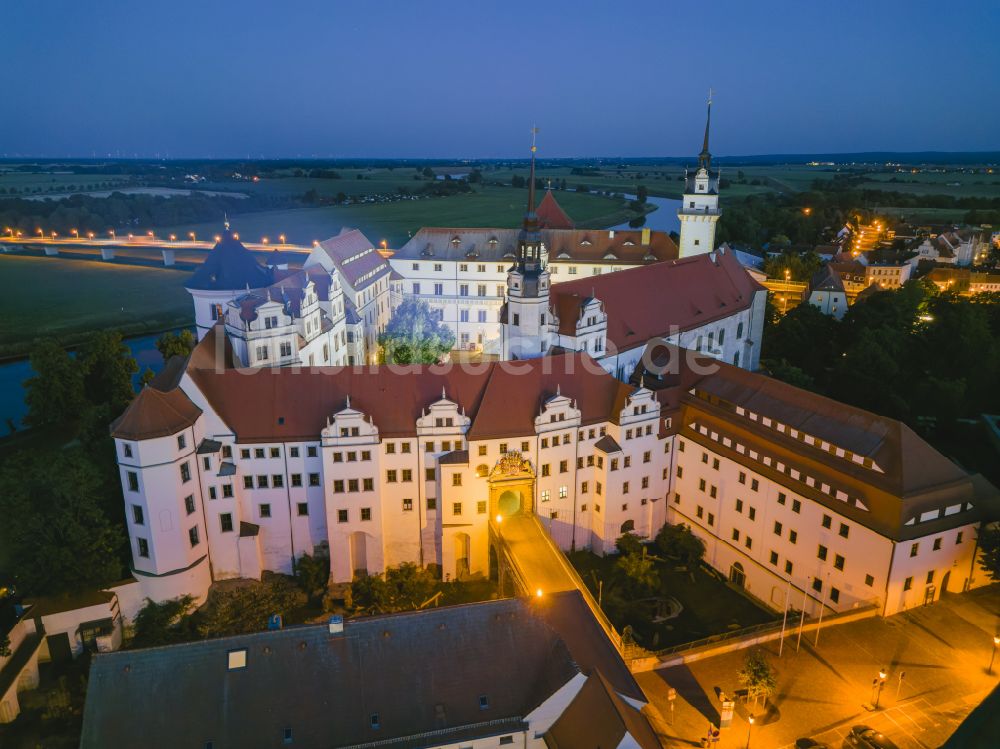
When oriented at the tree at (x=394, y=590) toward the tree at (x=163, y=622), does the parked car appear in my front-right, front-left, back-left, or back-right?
back-left

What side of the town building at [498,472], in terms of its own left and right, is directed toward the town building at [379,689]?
front

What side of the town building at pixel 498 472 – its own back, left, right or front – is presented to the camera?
front

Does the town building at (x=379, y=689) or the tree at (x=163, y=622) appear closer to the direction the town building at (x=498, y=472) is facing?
the town building

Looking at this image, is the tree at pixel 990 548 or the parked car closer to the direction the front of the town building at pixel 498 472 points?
the parked car

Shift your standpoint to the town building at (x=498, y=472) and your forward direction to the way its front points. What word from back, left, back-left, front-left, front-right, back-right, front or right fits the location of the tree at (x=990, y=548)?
left

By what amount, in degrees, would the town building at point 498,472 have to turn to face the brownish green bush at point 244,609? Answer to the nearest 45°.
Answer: approximately 45° to its right

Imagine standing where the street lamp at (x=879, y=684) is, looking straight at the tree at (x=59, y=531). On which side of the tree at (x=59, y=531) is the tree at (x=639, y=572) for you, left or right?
right

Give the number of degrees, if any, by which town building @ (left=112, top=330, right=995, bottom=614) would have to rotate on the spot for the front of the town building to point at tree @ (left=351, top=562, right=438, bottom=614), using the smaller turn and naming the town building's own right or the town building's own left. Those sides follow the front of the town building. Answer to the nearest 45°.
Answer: approximately 45° to the town building's own right

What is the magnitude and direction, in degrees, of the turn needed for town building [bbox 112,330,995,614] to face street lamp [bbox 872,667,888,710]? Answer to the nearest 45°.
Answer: approximately 45° to its left
